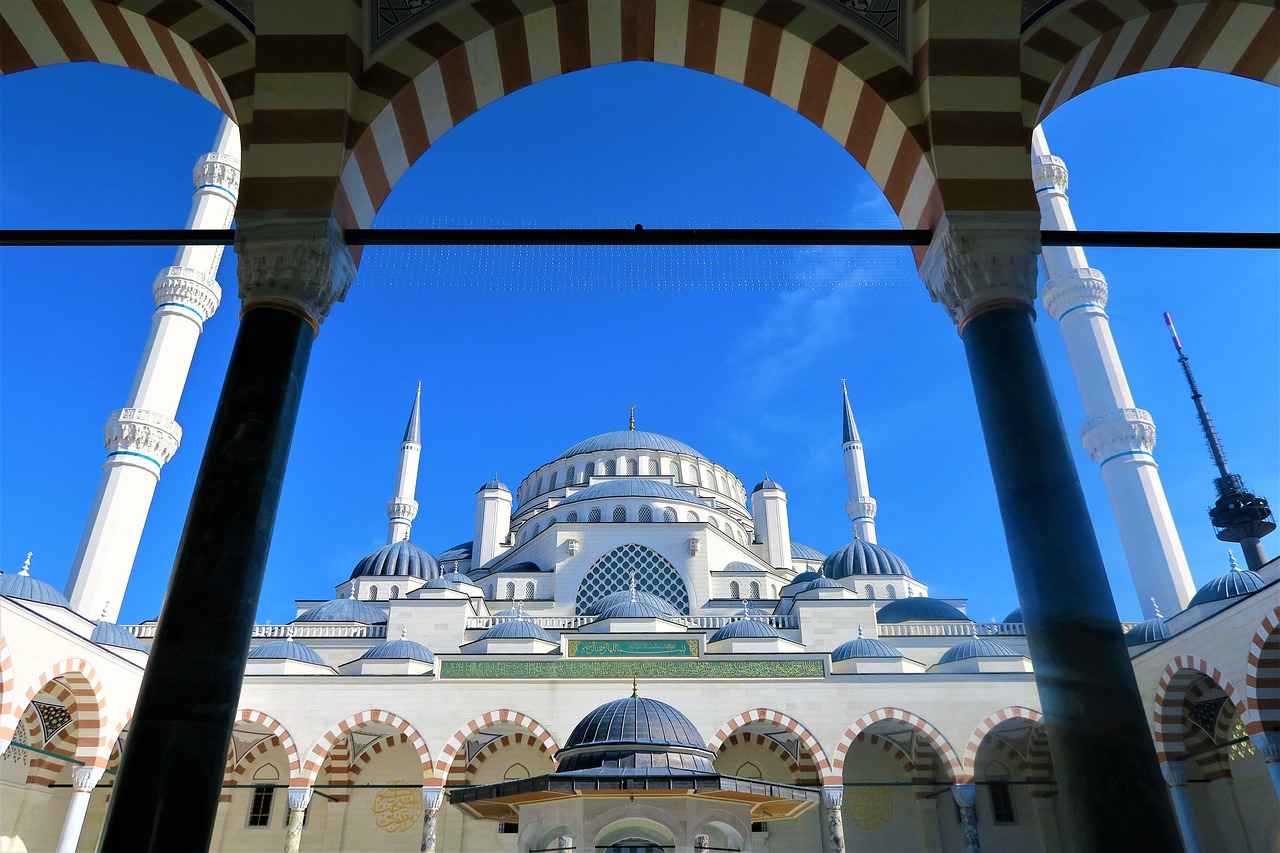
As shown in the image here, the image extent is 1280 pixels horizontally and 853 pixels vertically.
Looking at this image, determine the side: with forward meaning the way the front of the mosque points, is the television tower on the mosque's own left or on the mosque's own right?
on the mosque's own left

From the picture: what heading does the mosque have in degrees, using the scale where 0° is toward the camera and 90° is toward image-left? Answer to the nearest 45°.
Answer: approximately 0°
